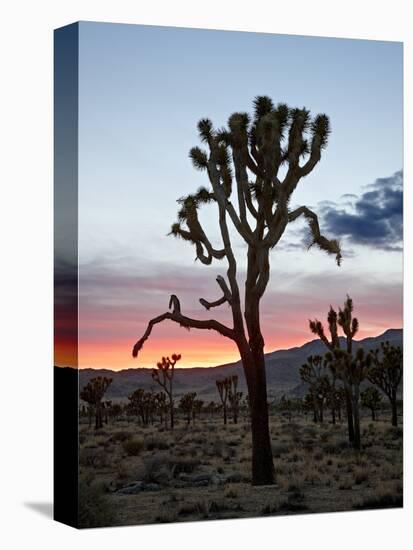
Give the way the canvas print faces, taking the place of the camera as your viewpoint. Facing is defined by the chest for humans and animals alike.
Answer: facing the viewer and to the right of the viewer
